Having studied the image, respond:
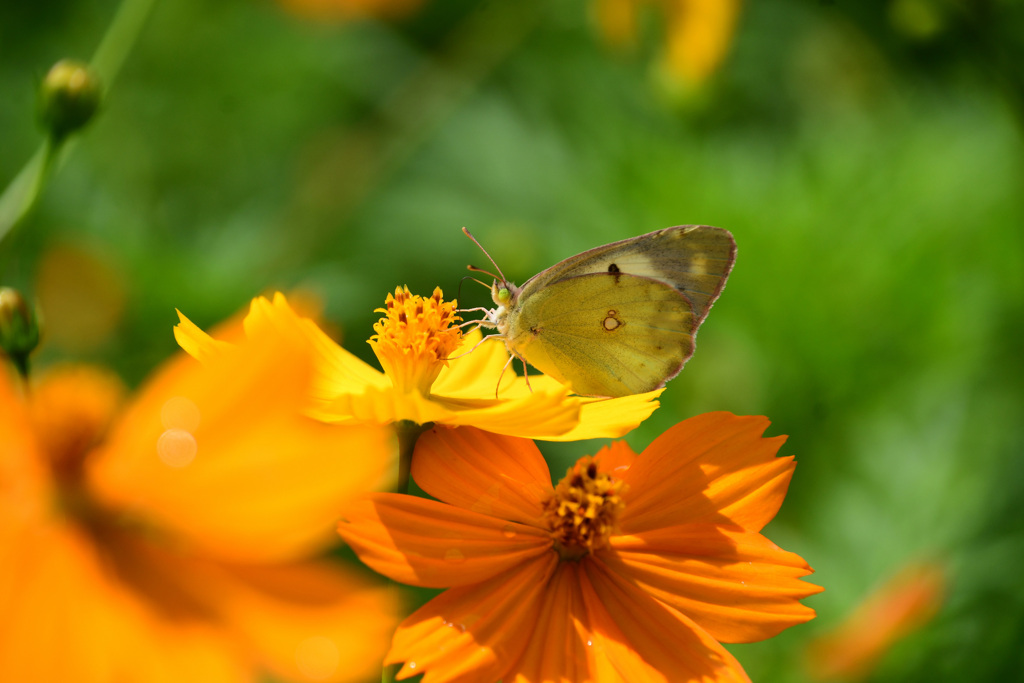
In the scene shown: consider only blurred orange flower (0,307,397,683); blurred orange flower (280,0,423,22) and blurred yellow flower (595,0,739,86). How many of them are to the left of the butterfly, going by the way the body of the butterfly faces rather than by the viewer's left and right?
1

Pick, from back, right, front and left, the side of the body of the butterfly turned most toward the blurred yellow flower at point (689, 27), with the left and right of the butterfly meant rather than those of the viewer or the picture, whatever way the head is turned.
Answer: right

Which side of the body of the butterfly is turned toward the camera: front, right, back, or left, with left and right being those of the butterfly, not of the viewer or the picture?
left
